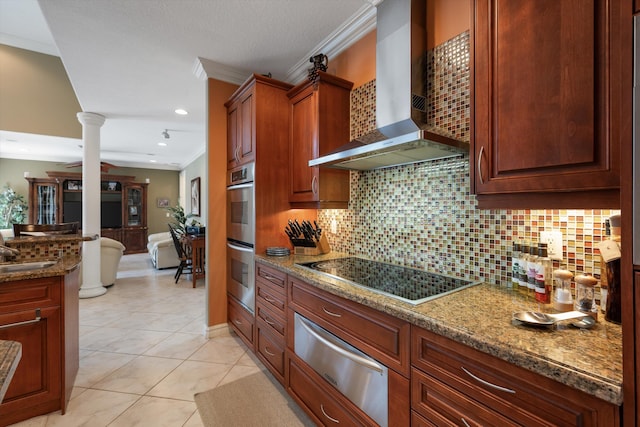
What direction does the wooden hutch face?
toward the camera

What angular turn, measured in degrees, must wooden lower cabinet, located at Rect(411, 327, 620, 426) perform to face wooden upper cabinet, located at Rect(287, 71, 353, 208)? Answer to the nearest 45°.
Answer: approximately 90° to its right

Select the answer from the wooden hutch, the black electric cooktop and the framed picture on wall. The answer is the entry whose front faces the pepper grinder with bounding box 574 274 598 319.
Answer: the wooden hutch

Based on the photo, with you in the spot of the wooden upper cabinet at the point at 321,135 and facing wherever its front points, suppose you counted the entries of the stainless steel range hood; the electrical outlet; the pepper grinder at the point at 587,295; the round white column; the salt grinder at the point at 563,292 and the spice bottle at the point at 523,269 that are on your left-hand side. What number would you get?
5

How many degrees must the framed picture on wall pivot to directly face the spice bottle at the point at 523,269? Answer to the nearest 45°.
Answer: approximately 90° to its left

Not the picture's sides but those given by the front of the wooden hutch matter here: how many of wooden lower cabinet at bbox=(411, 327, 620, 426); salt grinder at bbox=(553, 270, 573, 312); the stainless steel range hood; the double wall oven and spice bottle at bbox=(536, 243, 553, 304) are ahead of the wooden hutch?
5

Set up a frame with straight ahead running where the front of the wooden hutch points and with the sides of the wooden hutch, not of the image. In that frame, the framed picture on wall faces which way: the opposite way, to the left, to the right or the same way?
to the right

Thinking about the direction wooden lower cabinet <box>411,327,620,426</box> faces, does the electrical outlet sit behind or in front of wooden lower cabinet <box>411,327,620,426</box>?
behind

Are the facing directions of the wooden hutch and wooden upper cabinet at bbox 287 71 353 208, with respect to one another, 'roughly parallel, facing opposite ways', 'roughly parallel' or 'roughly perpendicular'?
roughly perpendicular

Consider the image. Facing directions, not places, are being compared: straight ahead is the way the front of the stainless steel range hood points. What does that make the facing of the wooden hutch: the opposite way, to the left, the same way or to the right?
to the left

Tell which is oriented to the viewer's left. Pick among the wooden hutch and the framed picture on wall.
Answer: the framed picture on wall

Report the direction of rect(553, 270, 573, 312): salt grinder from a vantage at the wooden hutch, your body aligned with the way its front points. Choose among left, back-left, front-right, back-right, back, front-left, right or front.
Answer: front

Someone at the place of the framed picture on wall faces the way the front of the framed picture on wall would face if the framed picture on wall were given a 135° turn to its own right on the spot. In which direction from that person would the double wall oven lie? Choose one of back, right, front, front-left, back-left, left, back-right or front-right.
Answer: back-right

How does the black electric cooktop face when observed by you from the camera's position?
facing the viewer and to the left of the viewer

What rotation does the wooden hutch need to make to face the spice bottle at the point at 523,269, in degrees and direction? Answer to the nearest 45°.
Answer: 0° — it already faces it

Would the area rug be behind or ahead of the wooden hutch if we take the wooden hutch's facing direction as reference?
ahead

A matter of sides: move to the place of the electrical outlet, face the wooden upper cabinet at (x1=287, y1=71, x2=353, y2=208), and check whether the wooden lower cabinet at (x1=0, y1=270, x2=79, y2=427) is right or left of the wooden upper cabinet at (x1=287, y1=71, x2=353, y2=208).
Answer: left

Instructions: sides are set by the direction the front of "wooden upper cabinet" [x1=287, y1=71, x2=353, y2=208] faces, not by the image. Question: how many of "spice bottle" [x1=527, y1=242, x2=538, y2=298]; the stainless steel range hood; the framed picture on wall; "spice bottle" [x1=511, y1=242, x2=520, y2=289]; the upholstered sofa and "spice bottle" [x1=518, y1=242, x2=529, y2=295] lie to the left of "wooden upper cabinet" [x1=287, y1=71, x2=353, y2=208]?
4

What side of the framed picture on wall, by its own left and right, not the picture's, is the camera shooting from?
left
